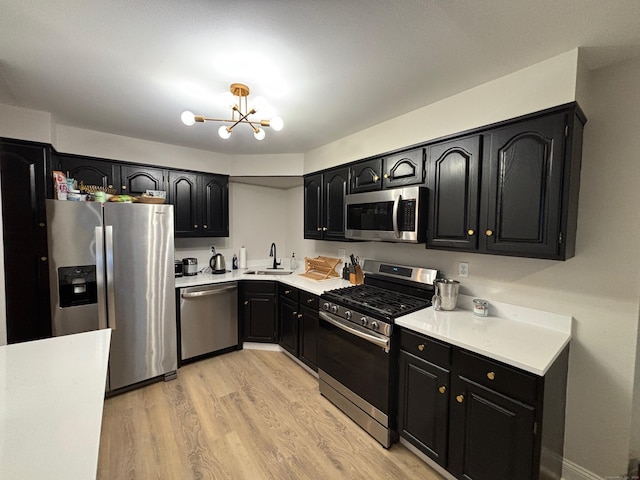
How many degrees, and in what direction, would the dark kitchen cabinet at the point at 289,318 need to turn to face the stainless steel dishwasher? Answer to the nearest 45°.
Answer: approximately 45° to its right

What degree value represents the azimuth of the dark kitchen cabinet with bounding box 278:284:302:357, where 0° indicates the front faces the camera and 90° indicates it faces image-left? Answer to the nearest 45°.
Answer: approximately 45°

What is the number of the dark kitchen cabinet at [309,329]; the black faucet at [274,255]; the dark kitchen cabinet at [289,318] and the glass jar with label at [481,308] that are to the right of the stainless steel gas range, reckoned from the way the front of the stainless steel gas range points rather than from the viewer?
3

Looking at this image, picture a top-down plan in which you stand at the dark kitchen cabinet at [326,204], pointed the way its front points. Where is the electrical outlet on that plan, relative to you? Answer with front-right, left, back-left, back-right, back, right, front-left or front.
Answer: left

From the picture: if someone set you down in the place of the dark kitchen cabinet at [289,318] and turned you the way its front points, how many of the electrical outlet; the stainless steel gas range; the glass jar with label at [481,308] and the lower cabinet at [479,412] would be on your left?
4

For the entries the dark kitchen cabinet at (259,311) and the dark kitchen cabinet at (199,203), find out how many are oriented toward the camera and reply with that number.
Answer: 2

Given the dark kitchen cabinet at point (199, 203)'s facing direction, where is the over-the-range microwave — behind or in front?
in front

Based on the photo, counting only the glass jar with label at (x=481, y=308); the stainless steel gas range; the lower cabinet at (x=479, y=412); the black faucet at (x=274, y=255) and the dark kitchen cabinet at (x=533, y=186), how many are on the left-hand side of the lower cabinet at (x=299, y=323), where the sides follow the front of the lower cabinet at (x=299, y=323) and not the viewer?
4
